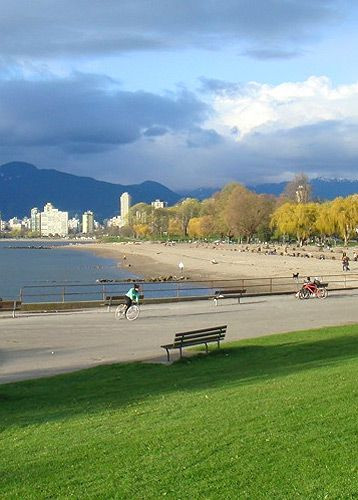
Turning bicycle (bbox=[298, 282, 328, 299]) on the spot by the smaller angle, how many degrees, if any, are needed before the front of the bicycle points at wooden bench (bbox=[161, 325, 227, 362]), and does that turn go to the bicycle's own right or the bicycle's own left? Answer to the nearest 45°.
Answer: approximately 90° to the bicycle's own left

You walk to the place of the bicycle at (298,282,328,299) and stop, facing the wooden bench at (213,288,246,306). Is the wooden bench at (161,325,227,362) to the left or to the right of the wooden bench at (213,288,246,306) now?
left

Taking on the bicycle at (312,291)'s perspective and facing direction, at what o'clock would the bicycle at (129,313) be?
the bicycle at (129,313) is roughly at 12 o'clock from the bicycle at (312,291).

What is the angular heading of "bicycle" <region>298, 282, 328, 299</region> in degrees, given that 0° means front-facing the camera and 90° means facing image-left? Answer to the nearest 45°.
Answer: approximately 90°

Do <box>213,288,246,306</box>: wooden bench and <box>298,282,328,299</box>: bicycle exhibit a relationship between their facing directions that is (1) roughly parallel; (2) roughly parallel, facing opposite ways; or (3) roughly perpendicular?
roughly perpendicular

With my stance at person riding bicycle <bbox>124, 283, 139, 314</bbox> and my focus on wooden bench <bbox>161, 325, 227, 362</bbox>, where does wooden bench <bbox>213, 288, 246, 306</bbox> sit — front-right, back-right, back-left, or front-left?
back-left

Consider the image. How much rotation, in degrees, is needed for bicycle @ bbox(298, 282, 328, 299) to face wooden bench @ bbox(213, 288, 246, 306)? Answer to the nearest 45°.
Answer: approximately 45° to its left
